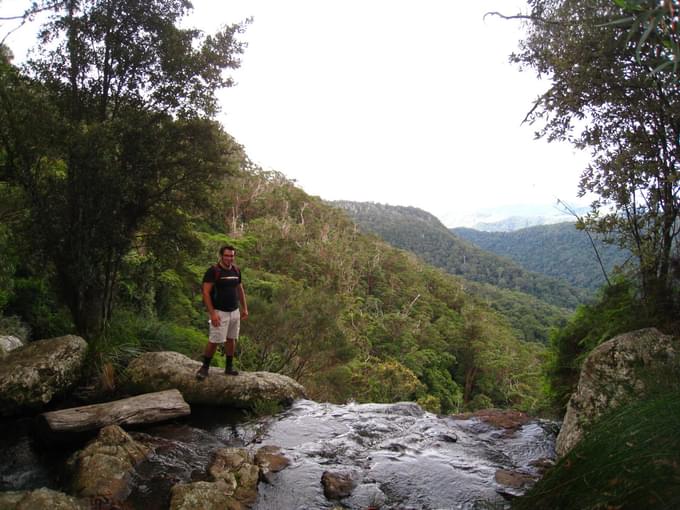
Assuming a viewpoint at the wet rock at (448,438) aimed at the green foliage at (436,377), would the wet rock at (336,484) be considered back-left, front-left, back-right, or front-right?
back-left

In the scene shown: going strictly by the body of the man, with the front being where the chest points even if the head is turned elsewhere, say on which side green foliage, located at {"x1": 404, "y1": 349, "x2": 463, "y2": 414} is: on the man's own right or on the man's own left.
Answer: on the man's own left

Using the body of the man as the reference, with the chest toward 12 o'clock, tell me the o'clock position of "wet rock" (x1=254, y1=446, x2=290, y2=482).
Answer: The wet rock is roughly at 1 o'clock from the man.

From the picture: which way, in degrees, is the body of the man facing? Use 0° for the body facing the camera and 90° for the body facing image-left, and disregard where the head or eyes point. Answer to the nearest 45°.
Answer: approximately 315°

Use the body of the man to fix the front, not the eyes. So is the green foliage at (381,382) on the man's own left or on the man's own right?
on the man's own left

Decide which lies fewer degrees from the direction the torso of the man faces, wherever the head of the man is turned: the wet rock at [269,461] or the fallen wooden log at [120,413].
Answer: the wet rock

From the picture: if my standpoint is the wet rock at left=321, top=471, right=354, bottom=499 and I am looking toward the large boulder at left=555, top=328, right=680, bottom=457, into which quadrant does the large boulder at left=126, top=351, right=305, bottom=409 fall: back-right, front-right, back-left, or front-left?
back-left
